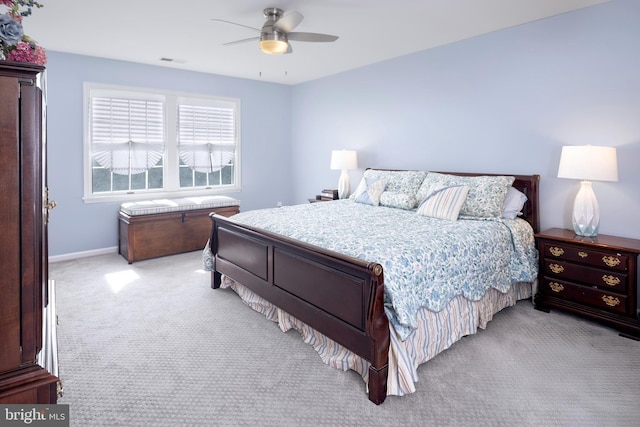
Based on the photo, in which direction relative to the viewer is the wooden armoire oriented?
to the viewer's right

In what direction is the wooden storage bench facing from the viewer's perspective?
toward the camera

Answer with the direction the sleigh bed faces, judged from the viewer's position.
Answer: facing the viewer and to the left of the viewer

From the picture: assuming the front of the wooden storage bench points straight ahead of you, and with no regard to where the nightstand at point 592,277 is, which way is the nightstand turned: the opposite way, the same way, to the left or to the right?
to the right

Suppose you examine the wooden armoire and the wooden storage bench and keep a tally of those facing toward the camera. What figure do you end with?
1

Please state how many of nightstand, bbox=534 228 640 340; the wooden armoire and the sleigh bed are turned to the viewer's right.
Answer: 1

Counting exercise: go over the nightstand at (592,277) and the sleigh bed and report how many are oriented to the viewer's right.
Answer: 0

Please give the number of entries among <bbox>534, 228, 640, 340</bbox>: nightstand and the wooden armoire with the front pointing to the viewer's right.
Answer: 1

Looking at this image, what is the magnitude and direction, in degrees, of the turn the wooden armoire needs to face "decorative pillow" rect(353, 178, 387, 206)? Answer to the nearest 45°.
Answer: approximately 45° to its left

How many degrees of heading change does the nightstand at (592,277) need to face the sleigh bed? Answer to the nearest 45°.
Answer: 0° — it already faces it

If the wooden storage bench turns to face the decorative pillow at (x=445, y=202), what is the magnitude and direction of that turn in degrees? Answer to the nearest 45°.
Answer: approximately 45° to its left

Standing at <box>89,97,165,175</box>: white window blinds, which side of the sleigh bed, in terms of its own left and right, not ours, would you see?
right

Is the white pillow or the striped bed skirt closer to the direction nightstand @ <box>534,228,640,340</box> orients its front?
the striped bed skirt
